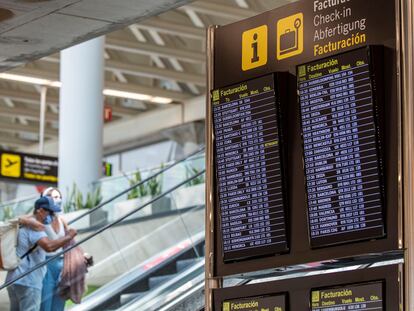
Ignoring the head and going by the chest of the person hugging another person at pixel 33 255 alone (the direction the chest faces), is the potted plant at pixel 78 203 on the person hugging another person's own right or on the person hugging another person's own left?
on the person hugging another person's own left

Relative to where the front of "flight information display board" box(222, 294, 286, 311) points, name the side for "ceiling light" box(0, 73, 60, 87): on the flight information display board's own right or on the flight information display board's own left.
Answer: on the flight information display board's own right

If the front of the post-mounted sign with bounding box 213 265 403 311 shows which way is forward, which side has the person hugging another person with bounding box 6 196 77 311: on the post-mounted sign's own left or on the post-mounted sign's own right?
on the post-mounted sign's own right

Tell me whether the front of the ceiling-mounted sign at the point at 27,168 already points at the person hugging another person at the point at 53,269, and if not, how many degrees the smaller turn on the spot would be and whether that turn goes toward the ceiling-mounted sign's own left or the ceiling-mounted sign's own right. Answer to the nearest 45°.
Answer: approximately 45° to the ceiling-mounted sign's own right

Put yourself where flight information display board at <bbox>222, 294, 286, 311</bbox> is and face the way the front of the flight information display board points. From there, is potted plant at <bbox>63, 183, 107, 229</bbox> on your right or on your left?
on your right

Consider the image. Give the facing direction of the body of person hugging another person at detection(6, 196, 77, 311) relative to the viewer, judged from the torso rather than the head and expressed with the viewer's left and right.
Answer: facing to the right of the viewer
